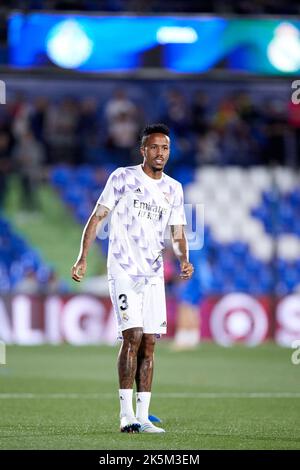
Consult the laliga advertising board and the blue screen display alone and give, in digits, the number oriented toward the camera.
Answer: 2

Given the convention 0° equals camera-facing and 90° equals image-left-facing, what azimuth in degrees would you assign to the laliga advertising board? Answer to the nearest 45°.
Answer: approximately 0°

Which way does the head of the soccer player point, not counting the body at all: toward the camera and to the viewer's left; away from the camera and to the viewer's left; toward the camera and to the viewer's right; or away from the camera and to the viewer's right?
toward the camera and to the viewer's right

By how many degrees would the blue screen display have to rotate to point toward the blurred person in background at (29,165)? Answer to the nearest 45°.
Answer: approximately 90° to its right
